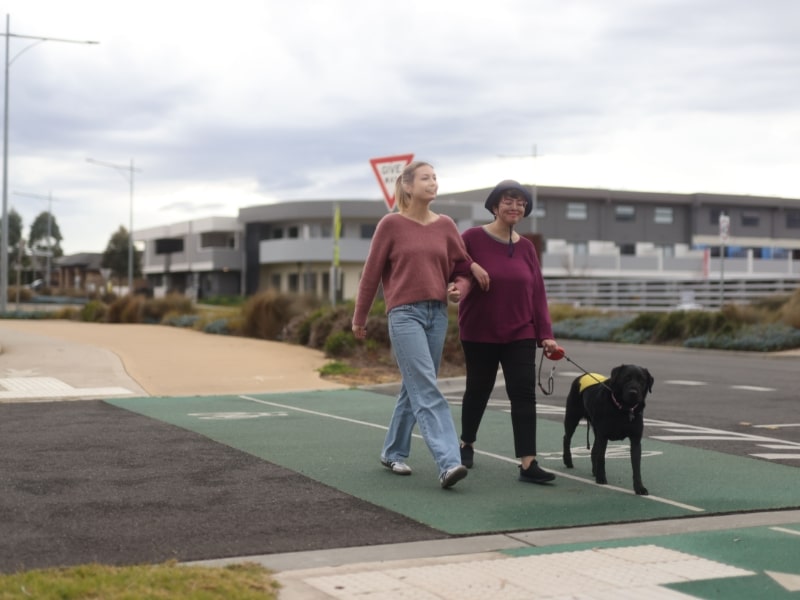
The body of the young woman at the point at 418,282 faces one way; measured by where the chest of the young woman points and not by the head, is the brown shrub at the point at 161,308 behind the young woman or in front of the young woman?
behind

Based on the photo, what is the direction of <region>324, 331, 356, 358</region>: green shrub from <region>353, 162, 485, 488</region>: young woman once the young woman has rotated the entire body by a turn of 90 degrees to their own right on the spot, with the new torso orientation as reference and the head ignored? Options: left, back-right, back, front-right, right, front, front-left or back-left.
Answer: back-right

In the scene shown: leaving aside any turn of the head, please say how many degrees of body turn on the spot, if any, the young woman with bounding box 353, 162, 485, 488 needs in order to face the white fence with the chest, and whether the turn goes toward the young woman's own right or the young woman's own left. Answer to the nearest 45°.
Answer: approximately 135° to the young woman's own left

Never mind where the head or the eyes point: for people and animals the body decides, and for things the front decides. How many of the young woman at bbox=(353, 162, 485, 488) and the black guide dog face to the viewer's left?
0

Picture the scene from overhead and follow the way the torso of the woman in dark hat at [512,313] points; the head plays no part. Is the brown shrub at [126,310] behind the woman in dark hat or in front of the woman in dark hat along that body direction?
behind

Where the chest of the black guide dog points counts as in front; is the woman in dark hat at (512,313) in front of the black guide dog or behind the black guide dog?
behind
